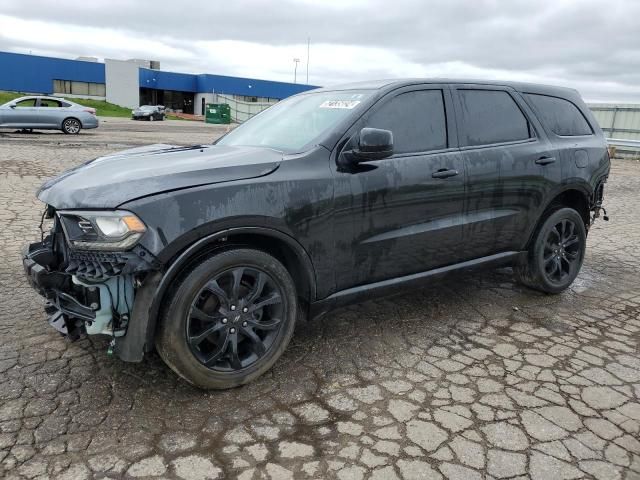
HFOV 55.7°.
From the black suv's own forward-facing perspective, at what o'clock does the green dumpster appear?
The green dumpster is roughly at 4 o'clock from the black suv.

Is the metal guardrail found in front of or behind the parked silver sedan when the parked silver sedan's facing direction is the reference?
behind

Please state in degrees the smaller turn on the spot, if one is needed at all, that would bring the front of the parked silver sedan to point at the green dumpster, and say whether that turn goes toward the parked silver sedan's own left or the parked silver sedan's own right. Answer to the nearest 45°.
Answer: approximately 135° to the parked silver sedan's own right

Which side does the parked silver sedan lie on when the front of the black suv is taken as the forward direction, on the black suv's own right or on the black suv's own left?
on the black suv's own right

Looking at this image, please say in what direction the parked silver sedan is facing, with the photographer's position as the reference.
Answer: facing to the left of the viewer

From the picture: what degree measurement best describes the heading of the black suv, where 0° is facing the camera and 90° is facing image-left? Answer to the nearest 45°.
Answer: approximately 45°

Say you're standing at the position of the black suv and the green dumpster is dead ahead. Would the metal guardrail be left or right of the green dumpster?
right

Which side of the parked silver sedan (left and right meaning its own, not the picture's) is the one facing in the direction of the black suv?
left

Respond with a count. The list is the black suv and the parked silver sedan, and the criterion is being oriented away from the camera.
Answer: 0

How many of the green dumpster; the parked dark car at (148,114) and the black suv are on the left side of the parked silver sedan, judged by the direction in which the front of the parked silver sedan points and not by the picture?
1

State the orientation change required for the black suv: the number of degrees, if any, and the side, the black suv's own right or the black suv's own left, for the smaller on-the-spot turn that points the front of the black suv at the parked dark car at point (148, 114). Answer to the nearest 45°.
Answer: approximately 135° to the black suv's own right
